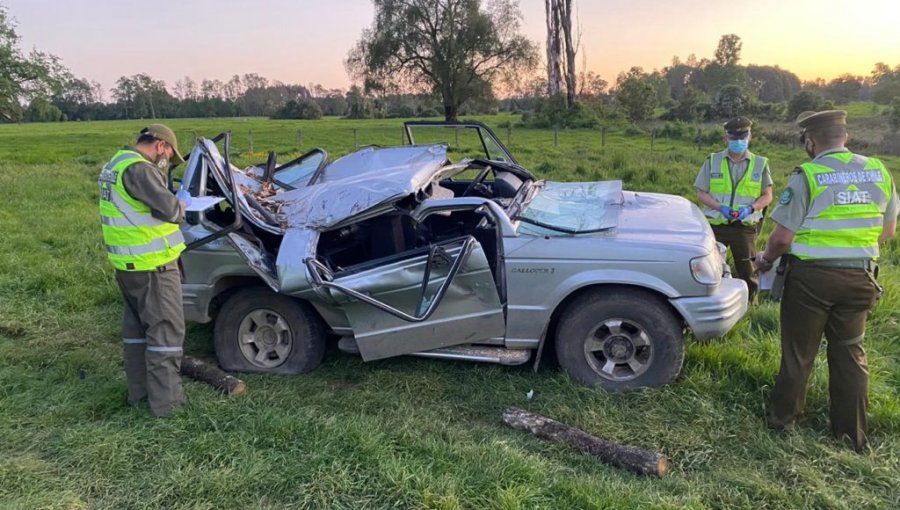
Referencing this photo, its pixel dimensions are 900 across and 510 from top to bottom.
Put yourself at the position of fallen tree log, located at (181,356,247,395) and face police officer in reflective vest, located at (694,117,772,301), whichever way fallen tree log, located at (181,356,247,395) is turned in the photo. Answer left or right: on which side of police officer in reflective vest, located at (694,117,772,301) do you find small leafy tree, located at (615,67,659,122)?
left

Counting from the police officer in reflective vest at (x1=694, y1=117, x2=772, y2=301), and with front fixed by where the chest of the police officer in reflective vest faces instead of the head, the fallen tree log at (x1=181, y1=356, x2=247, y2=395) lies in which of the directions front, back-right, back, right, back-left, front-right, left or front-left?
front-right

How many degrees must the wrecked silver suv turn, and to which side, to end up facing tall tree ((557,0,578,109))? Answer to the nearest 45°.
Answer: approximately 90° to its left

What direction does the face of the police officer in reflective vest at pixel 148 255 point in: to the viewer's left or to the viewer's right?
to the viewer's right

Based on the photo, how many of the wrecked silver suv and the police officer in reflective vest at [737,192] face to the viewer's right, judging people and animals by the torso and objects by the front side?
1

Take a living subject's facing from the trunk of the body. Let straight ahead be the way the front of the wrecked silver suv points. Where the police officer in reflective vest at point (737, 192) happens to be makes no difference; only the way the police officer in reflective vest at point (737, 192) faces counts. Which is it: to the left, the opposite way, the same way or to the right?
to the right

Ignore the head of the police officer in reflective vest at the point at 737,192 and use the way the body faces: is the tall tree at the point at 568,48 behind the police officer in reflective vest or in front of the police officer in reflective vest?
behind

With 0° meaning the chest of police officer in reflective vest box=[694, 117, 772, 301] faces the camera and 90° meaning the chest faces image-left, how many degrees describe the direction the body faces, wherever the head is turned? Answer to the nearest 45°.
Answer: approximately 0°

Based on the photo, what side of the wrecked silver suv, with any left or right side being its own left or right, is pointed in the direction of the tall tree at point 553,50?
left

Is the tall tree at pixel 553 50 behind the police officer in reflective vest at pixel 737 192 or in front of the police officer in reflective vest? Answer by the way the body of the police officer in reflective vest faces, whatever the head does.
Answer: behind

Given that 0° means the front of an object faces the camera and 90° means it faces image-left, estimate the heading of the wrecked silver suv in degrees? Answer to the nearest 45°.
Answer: approximately 270°

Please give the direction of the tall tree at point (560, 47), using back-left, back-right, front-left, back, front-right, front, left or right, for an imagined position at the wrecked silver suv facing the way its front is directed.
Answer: left
